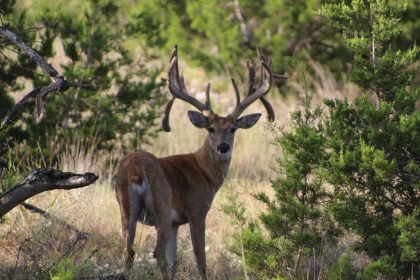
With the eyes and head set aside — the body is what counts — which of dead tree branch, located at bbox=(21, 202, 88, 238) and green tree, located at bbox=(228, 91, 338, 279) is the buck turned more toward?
the green tree

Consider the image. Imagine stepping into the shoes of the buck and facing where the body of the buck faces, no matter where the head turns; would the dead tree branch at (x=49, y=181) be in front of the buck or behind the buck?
behind
